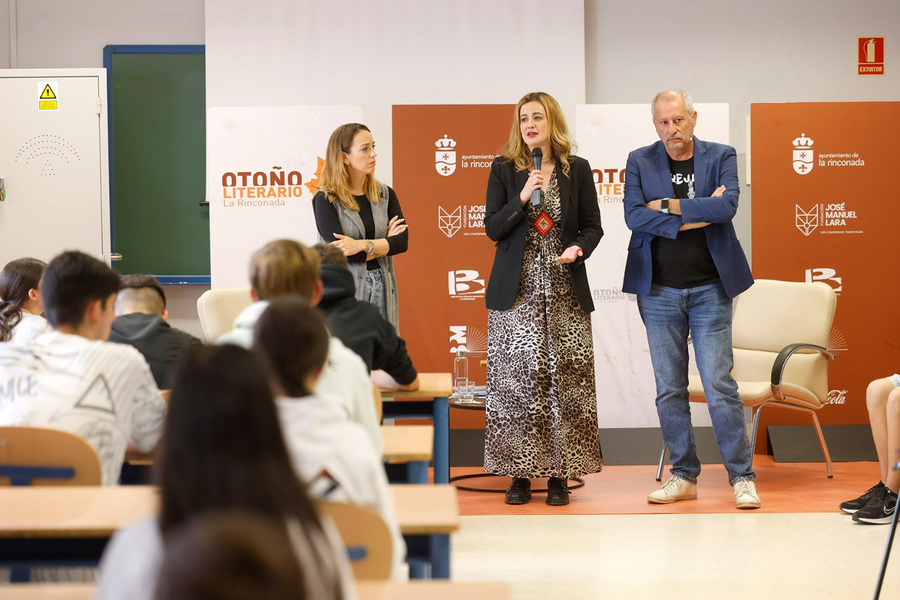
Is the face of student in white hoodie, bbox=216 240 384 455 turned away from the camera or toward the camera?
away from the camera

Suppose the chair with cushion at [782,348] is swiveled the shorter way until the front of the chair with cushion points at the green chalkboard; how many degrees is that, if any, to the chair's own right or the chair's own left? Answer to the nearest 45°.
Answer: approximately 45° to the chair's own right

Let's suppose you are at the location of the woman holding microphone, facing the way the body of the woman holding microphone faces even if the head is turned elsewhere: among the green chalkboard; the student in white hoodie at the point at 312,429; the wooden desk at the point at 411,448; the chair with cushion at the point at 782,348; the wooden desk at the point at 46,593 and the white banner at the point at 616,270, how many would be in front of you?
3

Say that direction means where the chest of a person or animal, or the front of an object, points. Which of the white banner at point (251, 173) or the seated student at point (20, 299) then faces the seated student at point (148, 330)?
the white banner

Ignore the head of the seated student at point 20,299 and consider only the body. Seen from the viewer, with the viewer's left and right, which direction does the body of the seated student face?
facing away from the viewer and to the right of the viewer

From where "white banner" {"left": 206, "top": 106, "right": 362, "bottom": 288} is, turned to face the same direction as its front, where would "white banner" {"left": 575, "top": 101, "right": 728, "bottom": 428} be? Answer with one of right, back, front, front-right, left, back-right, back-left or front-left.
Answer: left

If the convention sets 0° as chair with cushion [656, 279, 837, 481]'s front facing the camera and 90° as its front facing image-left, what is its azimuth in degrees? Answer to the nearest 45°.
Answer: approximately 45°

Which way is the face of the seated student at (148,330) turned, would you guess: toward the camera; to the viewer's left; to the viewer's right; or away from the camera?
away from the camera

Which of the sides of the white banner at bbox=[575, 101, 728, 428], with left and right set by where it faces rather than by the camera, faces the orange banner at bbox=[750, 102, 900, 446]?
left

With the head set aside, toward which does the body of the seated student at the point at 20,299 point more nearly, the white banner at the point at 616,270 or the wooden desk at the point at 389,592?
the white banner

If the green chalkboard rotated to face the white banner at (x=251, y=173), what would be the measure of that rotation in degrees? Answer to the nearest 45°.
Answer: approximately 45° to its left

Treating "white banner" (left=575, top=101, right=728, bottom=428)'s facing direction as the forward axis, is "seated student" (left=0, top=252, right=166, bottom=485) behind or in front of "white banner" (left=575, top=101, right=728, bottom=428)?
in front
